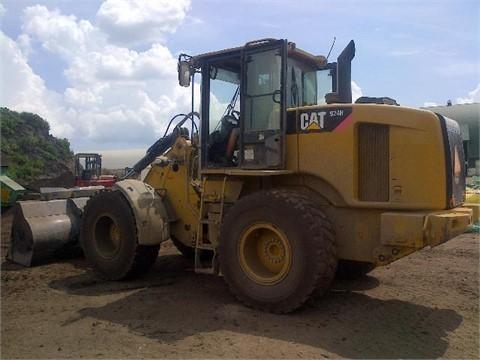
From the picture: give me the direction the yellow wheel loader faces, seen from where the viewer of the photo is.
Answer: facing away from the viewer and to the left of the viewer

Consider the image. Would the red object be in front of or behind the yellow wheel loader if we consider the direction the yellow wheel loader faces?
in front
